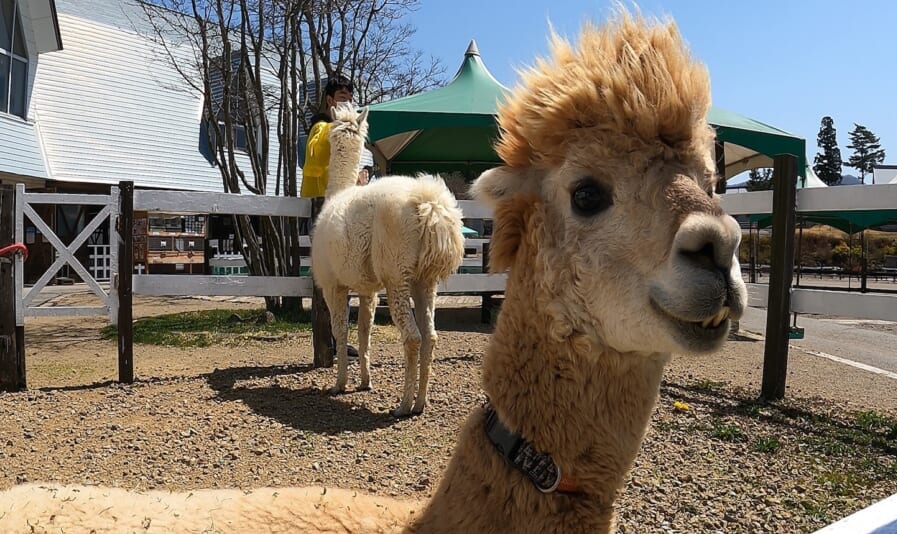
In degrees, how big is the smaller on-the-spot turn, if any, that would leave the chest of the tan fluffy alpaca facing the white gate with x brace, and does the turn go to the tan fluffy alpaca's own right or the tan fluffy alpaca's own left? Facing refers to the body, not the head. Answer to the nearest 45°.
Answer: approximately 180°

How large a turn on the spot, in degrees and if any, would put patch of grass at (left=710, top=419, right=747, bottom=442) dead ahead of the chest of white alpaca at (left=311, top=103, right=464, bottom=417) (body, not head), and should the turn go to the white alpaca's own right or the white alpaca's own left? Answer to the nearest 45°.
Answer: approximately 135° to the white alpaca's own right

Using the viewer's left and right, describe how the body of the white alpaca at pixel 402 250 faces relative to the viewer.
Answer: facing away from the viewer and to the left of the viewer

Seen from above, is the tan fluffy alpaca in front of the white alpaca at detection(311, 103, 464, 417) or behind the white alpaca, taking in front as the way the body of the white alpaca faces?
behind

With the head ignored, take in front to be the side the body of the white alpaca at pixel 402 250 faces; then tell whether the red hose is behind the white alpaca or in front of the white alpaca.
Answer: in front

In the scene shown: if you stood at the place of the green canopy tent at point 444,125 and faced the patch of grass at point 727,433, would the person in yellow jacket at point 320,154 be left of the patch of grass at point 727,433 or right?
right

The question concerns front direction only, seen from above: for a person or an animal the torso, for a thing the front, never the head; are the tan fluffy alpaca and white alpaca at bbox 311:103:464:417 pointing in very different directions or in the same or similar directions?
very different directions

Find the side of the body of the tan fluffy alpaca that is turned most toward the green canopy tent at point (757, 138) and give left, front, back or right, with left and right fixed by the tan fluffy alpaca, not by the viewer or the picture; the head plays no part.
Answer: left

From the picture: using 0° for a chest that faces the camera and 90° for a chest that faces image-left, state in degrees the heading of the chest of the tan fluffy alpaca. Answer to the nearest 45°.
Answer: approximately 315°

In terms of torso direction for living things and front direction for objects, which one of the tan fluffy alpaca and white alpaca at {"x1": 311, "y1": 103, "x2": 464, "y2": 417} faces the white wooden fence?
the white alpaca

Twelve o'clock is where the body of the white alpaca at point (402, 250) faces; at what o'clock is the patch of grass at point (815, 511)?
The patch of grass is roughly at 6 o'clock from the white alpaca.

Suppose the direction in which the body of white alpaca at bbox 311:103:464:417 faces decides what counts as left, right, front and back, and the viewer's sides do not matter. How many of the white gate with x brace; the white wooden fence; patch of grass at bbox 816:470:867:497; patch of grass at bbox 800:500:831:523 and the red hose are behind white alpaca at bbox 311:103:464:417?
2
